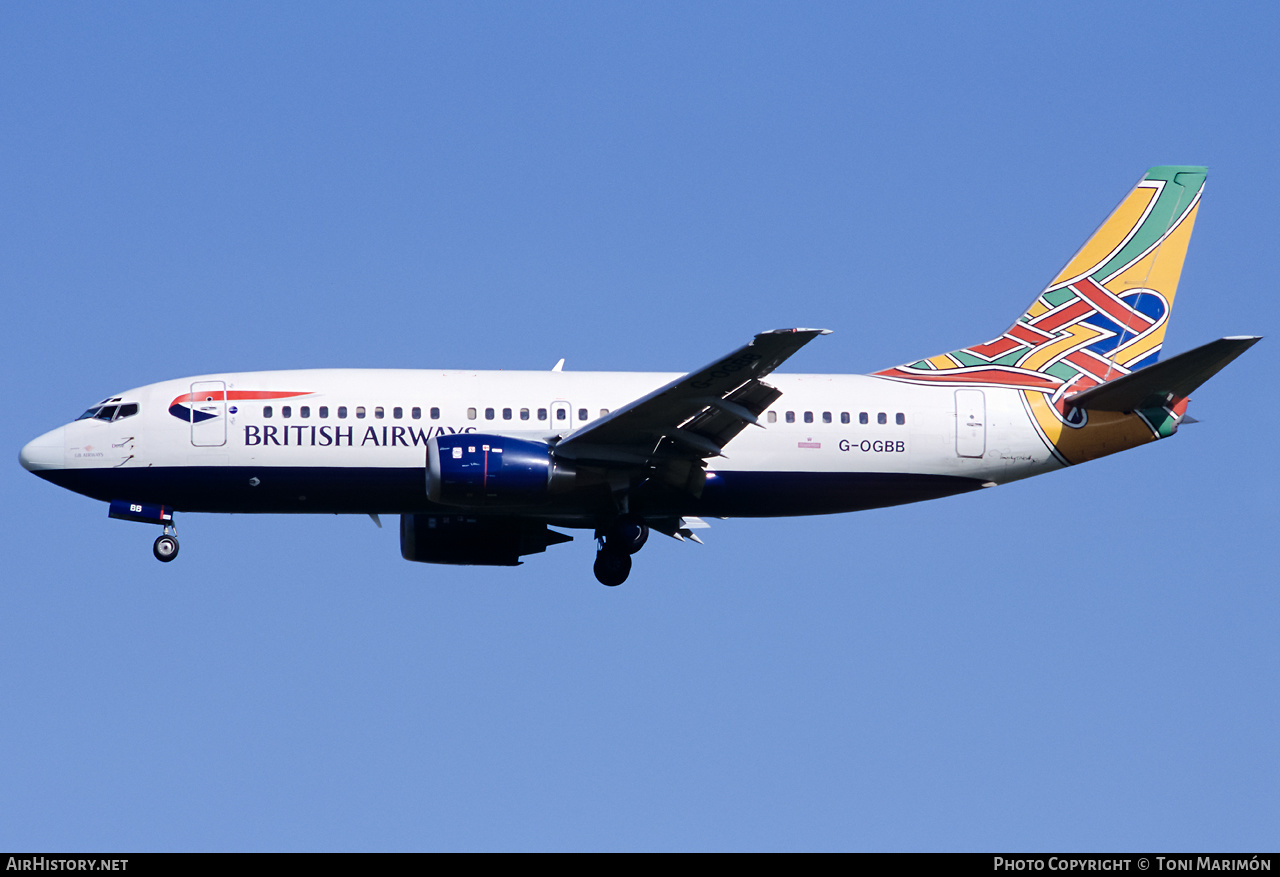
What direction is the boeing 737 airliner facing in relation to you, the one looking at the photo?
facing to the left of the viewer
